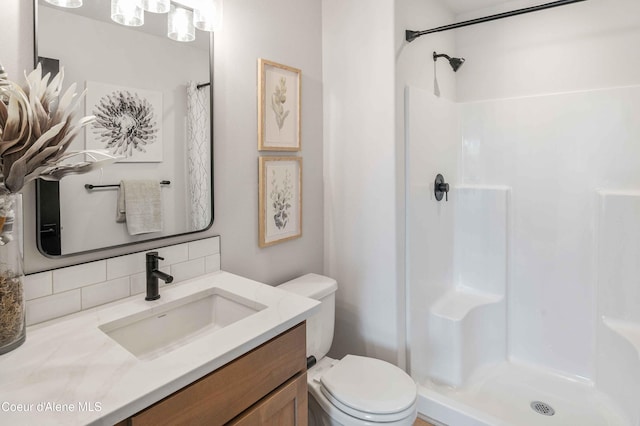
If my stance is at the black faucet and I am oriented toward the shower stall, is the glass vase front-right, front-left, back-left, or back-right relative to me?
back-right

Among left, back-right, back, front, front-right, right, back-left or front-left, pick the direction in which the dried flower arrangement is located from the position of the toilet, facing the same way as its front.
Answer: right

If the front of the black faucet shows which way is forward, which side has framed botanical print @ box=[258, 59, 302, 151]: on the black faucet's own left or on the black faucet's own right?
on the black faucet's own left

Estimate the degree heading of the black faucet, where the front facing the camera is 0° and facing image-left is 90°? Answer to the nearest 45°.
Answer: approximately 315°

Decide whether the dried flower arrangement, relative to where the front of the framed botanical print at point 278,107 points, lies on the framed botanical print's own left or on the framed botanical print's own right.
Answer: on the framed botanical print's own right
